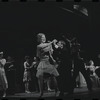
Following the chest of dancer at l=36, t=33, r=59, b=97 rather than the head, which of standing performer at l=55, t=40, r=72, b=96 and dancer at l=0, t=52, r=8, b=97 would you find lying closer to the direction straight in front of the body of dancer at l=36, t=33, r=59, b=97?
the standing performer
